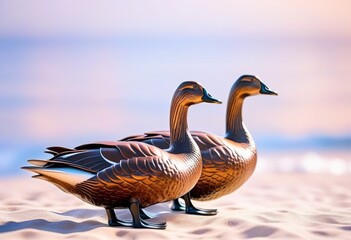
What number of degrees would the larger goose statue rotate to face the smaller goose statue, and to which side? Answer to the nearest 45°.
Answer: approximately 45° to its left

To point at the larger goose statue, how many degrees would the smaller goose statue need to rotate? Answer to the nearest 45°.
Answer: approximately 135° to its right

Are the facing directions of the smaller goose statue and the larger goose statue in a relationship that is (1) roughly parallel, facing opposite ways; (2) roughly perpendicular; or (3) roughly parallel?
roughly parallel

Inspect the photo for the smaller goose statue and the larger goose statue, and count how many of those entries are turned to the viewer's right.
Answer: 2

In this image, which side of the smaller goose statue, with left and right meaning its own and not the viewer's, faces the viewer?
right

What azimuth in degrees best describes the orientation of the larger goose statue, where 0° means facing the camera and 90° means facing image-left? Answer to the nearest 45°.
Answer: approximately 270°
